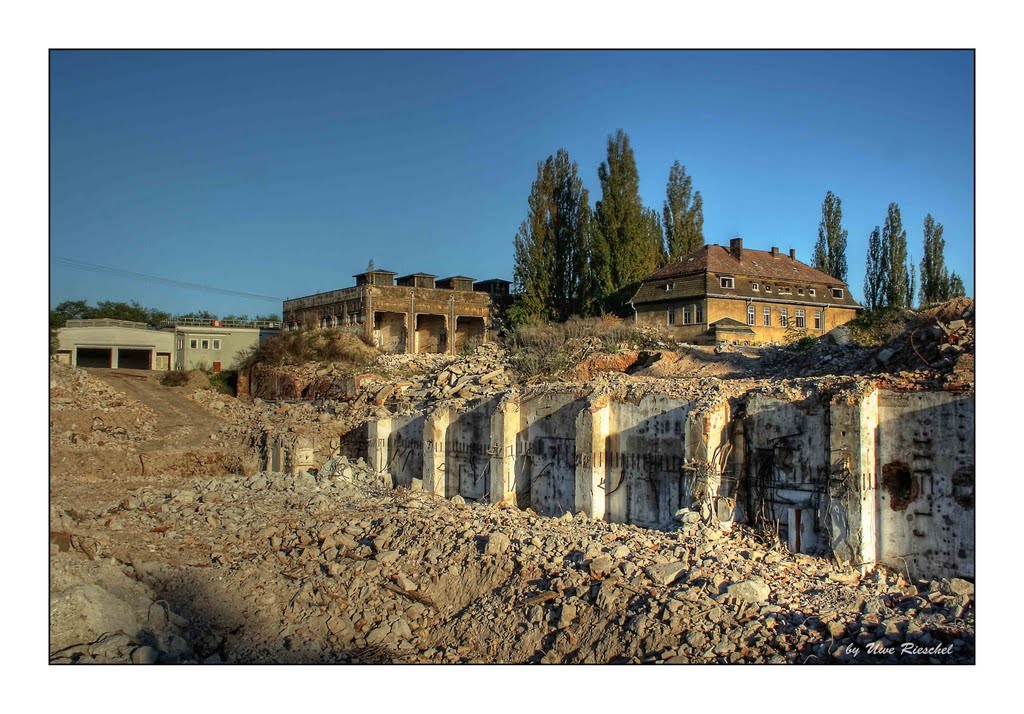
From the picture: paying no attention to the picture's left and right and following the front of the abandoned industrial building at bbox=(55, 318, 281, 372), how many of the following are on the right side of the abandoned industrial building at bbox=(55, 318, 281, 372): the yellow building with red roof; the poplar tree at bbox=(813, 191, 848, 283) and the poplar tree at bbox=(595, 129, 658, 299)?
0

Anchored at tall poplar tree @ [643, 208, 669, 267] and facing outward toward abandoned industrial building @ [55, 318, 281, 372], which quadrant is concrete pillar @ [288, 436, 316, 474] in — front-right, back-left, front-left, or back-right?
front-left

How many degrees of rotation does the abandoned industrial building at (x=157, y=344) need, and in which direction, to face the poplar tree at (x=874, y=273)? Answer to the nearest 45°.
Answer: approximately 90° to its left

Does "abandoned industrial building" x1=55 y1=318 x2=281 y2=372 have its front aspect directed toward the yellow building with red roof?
no

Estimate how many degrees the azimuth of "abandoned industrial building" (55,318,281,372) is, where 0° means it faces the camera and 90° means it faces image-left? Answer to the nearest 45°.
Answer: approximately 0°

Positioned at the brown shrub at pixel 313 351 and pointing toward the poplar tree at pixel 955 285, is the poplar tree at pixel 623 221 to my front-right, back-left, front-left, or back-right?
front-left

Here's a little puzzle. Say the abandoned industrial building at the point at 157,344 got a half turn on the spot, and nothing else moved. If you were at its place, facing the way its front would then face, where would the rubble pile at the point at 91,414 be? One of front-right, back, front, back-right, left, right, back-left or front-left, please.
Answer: back

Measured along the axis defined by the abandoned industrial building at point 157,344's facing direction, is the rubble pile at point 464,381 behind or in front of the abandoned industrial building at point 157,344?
in front

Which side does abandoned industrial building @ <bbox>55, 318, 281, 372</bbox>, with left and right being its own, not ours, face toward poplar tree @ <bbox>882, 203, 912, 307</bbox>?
left

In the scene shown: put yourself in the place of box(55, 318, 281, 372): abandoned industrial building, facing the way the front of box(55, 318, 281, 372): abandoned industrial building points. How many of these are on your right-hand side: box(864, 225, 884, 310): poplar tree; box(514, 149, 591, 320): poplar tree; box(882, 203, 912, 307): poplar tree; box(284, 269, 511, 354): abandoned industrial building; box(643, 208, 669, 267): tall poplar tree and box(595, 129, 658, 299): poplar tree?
0

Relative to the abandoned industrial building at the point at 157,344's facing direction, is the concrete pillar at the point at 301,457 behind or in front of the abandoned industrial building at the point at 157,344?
in front

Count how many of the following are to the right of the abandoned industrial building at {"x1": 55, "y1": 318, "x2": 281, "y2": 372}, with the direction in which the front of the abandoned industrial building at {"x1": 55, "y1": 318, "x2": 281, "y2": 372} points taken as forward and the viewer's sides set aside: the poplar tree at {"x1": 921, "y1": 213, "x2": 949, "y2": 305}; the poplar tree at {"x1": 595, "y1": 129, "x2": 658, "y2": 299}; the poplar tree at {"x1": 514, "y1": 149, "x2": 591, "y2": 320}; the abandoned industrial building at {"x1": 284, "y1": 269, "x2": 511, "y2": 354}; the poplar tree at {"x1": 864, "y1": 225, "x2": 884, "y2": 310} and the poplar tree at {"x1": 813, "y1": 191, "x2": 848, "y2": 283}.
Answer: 0
